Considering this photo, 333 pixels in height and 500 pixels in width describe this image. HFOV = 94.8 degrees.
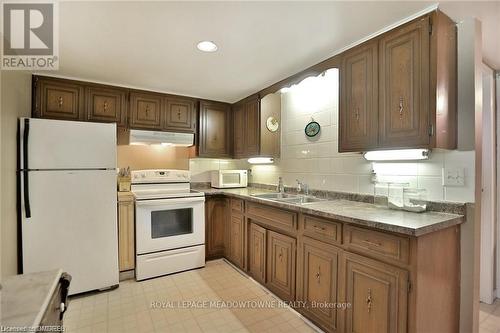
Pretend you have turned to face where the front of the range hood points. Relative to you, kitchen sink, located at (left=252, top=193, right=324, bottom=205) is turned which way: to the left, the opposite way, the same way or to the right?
to the right

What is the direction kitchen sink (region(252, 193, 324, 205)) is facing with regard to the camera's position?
facing the viewer and to the left of the viewer

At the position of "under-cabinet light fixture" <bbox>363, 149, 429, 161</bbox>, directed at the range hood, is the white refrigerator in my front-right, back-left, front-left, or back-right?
front-left

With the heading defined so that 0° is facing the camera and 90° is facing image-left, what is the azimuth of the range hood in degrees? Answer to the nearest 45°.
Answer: approximately 0°

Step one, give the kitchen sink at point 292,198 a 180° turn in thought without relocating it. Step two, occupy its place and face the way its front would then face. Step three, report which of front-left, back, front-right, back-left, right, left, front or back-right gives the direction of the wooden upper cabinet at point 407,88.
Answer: right

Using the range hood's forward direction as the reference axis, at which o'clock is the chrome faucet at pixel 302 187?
The chrome faucet is roughly at 10 o'clock from the range hood.

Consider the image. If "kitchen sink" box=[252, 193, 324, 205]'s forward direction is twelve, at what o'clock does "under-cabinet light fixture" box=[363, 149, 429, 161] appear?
The under-cabinet light fixture is roughly at 9 o'clock from the kitchen sink.

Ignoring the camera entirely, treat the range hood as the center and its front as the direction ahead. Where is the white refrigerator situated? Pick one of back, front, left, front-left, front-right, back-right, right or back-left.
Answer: front-right

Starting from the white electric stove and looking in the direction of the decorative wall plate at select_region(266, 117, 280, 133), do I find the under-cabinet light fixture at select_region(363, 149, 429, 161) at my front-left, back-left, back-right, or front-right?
front-right

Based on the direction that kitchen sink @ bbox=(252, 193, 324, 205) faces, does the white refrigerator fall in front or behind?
in front

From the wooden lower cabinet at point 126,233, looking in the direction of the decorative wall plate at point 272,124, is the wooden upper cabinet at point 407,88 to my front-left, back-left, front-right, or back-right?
front-right

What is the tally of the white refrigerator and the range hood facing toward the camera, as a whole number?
2
